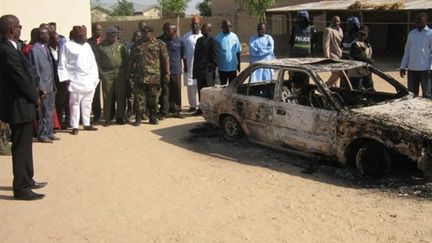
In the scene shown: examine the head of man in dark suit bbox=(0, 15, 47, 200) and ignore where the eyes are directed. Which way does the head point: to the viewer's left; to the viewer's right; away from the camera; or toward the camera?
to the viewer's right

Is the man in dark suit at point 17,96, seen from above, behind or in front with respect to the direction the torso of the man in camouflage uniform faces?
in front

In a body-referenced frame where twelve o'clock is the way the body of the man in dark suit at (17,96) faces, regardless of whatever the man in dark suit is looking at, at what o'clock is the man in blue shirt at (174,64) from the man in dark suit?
The man in blue shirt is roughly at 10 o'clock from the man in dark suit.

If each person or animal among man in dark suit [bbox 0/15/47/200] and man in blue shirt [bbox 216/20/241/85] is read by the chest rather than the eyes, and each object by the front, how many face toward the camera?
1

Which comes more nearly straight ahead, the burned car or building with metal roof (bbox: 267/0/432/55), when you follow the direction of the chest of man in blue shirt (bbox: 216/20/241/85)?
the burned car

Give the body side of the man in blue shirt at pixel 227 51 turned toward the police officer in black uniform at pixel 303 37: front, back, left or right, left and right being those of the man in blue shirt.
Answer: left

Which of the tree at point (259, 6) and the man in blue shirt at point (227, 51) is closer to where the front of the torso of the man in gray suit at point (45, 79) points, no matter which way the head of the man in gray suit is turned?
the man in blue shirt

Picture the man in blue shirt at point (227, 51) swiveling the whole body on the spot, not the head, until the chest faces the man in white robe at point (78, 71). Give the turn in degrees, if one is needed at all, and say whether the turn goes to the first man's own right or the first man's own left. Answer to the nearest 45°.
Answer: approximately 45° to the first man's own right

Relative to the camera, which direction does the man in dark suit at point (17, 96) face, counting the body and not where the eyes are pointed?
to the viewer's right

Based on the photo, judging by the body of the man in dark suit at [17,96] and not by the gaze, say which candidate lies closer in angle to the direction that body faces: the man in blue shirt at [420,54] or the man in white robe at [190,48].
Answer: the man in blue shirt

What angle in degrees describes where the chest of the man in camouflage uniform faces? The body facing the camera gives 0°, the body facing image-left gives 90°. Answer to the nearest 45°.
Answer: approximately 0°

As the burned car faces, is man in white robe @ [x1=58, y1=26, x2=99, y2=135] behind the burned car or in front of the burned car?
behind
